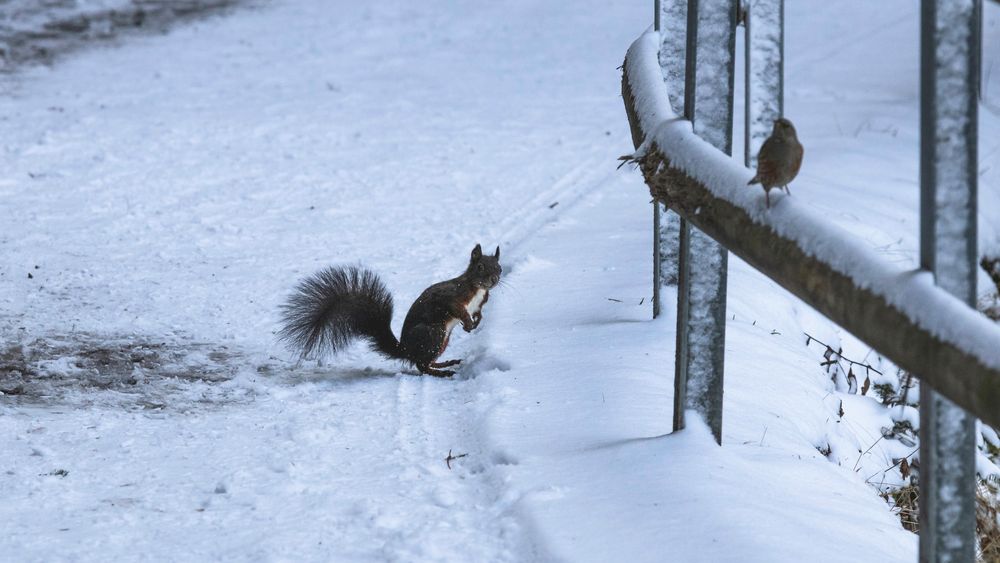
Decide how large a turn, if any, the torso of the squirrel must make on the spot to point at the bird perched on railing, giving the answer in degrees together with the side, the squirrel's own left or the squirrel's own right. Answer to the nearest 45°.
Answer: approximately 45° to the squirrel's own right

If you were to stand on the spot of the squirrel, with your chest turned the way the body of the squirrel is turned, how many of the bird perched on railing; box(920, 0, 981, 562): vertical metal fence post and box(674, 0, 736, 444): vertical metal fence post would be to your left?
0

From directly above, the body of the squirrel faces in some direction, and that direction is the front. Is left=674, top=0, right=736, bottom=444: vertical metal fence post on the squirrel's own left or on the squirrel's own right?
on the squirrel's own right

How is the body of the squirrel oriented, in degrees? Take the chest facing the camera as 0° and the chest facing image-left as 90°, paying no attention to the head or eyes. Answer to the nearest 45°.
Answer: approximately 270°
